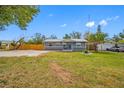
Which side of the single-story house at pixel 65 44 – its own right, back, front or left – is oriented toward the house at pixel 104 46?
left

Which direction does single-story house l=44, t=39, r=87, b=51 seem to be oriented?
toward the camera

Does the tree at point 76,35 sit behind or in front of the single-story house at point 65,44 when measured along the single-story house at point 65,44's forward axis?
behind

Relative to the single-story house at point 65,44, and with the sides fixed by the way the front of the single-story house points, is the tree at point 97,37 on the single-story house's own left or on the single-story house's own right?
on the single-story house's own left
